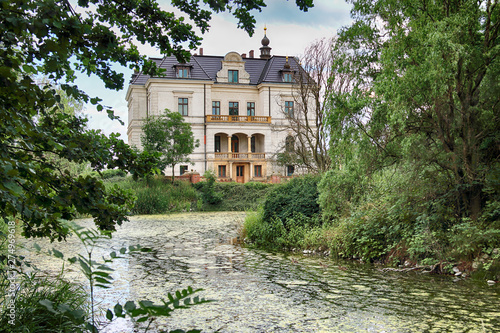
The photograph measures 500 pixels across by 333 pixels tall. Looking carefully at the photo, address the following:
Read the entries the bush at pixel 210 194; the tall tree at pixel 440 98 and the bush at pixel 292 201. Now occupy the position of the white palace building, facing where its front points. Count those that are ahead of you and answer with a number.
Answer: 3

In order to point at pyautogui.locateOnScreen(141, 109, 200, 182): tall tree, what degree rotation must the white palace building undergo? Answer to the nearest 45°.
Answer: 0° — it already faces it

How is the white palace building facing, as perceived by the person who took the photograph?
facing the viewer

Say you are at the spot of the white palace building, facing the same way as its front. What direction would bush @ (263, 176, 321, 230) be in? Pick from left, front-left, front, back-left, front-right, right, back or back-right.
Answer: front

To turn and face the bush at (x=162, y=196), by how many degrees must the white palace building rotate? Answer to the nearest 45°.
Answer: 0° — it already faces it

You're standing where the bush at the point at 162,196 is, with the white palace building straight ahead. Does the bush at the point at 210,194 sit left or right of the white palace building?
right

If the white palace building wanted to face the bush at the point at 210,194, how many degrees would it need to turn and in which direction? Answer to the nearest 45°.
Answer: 0° — it already faces it

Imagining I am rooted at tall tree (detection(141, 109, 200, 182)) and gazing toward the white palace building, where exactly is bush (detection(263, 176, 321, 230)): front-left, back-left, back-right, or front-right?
back-right

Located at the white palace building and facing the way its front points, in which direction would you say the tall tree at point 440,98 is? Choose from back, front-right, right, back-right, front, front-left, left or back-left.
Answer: front

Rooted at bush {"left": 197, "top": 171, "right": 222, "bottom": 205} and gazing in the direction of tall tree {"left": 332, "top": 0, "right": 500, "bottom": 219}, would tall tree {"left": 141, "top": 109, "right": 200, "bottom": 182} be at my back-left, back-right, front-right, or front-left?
back-right
